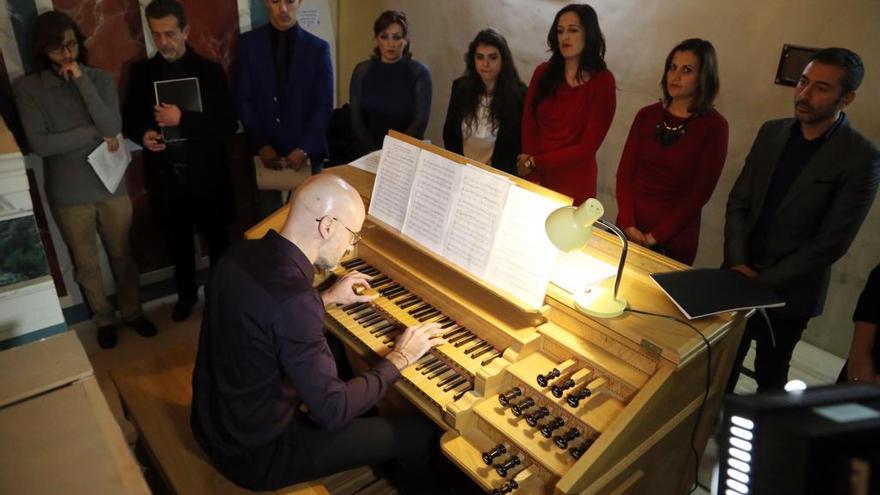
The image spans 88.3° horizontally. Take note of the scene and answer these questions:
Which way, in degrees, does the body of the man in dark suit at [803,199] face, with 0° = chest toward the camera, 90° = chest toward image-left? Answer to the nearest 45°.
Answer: approximately 45°

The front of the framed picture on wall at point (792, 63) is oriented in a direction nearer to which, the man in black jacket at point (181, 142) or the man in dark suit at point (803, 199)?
the man in dark suit

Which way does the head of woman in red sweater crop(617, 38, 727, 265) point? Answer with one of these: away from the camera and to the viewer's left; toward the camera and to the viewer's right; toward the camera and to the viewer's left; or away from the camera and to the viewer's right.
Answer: toward the camera and to the viewer's left

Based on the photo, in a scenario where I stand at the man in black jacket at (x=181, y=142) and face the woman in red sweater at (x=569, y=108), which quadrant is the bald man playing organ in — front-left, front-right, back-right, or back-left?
front-right

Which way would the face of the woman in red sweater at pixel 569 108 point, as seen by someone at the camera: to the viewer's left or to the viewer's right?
to the viewer's left

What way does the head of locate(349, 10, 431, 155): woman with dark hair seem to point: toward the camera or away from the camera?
toward the camera

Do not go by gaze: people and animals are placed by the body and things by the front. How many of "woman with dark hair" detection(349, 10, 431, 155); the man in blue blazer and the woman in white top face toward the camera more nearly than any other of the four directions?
3

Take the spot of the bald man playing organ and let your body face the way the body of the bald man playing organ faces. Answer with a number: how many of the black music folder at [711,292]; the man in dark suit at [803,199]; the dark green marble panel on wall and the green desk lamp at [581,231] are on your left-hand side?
1

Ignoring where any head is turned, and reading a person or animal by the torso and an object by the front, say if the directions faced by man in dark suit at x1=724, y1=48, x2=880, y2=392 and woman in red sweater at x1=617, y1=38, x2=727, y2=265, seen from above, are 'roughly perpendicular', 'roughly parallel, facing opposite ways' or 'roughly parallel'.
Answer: roughly parallel

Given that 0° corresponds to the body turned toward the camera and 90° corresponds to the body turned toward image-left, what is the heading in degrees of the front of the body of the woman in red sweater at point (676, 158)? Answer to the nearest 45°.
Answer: approximately 45°

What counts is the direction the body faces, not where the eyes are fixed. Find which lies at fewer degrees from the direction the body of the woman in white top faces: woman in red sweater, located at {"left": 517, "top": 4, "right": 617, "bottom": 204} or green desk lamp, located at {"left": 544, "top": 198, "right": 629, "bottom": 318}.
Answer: the green desk lamp

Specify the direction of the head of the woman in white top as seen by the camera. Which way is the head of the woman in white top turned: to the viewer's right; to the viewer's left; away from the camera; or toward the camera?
toward the camera

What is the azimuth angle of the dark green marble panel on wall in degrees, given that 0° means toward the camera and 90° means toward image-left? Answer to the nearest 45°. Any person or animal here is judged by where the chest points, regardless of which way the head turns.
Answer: approximately 0°

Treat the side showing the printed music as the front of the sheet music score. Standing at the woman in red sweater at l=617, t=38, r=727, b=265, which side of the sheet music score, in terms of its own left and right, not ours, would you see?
back

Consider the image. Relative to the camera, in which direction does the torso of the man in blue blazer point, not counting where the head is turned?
toward the camera

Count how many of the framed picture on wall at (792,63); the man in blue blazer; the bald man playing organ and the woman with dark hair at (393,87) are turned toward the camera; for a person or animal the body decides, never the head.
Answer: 3

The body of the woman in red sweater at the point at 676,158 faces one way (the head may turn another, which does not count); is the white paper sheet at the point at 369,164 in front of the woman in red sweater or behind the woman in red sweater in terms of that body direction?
in front

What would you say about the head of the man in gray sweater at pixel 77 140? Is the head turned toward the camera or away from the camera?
toward the camera
